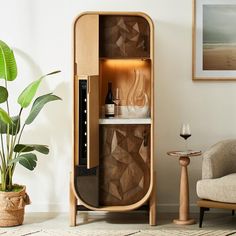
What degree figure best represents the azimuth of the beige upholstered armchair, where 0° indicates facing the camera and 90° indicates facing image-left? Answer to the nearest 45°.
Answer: approximately 45°

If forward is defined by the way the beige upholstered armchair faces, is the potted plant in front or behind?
in front

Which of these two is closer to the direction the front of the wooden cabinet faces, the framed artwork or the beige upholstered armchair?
the beige upholstered armchair

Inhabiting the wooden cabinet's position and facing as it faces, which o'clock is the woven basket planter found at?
The woven basket planter is roughly at 3 o'clock from the wooden cabinet.

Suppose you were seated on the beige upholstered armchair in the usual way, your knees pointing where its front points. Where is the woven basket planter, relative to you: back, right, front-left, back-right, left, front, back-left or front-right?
front-right

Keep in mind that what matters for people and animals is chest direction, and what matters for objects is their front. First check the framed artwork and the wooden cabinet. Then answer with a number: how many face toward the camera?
2

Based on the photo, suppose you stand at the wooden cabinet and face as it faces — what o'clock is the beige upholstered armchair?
The beige upholstered armchair is roughly at 9 o'clock from the wooden cabinet.

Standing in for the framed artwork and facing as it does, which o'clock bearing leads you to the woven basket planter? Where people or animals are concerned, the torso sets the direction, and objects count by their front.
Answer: The woven basket planter is roughly at 2 o'clock from the framed artwork.

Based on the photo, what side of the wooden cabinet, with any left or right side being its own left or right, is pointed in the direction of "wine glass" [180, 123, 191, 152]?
left
